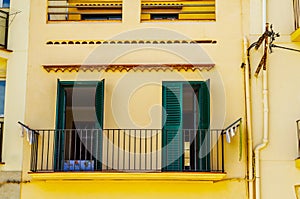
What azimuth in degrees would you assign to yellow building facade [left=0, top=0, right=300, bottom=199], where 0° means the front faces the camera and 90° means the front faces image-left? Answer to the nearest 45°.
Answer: approximately 0°
